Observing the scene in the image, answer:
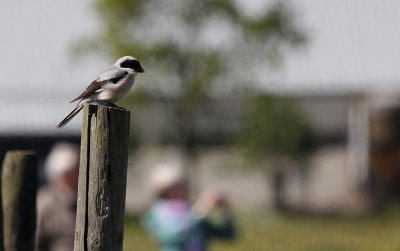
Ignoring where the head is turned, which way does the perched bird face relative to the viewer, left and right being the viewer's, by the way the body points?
facing to the right of the viewer

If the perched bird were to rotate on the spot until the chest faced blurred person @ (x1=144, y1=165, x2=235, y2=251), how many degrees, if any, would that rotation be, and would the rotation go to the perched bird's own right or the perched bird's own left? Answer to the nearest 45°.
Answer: approximately 90° to the perched bird's own left

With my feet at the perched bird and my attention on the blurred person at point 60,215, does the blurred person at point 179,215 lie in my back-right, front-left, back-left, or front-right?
front-right

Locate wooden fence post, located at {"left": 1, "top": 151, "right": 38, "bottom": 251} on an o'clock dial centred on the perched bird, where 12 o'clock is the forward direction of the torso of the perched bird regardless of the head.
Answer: The wooden fence post is roughly at 8 o'clock from the perched bird.

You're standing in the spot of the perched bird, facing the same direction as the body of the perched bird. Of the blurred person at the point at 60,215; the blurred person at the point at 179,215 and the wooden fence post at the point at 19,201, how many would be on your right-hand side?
0

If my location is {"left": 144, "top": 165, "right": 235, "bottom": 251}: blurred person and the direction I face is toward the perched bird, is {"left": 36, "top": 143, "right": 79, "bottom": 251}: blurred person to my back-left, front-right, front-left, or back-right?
front-right

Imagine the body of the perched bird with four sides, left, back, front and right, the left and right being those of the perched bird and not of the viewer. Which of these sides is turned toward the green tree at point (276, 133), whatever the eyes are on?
left

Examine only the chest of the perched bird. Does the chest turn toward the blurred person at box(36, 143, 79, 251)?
no

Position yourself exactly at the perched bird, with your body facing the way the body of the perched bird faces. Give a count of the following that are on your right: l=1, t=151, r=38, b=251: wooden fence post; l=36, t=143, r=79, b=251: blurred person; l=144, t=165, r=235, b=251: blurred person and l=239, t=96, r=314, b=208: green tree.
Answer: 0
